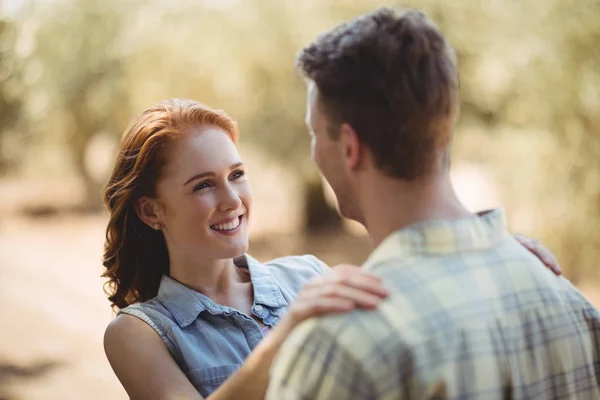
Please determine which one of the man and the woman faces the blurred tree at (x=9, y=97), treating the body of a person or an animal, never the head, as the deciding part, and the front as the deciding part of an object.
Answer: the man

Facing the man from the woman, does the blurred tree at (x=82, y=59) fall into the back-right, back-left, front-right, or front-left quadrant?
back-left

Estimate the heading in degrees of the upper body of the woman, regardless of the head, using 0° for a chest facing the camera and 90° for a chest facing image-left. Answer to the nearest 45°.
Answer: approximately 315°

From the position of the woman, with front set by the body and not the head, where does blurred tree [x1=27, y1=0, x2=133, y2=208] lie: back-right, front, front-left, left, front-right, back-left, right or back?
back-left

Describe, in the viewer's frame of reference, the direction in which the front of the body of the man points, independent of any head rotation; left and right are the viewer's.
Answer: facing away from the viewer and to the left of the viewer

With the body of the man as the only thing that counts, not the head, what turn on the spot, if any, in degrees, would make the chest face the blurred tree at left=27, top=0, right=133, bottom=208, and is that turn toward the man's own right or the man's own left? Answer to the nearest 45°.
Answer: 0° — they already face it

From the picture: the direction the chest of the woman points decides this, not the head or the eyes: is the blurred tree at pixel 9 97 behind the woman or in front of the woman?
behind

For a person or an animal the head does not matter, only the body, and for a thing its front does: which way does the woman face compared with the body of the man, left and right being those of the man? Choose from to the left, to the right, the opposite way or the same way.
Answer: the opposite way

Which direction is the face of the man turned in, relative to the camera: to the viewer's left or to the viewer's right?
to the viewer's left

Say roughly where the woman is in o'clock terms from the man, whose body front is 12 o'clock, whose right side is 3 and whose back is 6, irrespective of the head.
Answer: The woman is roughly at 12 o'clock from the man.
